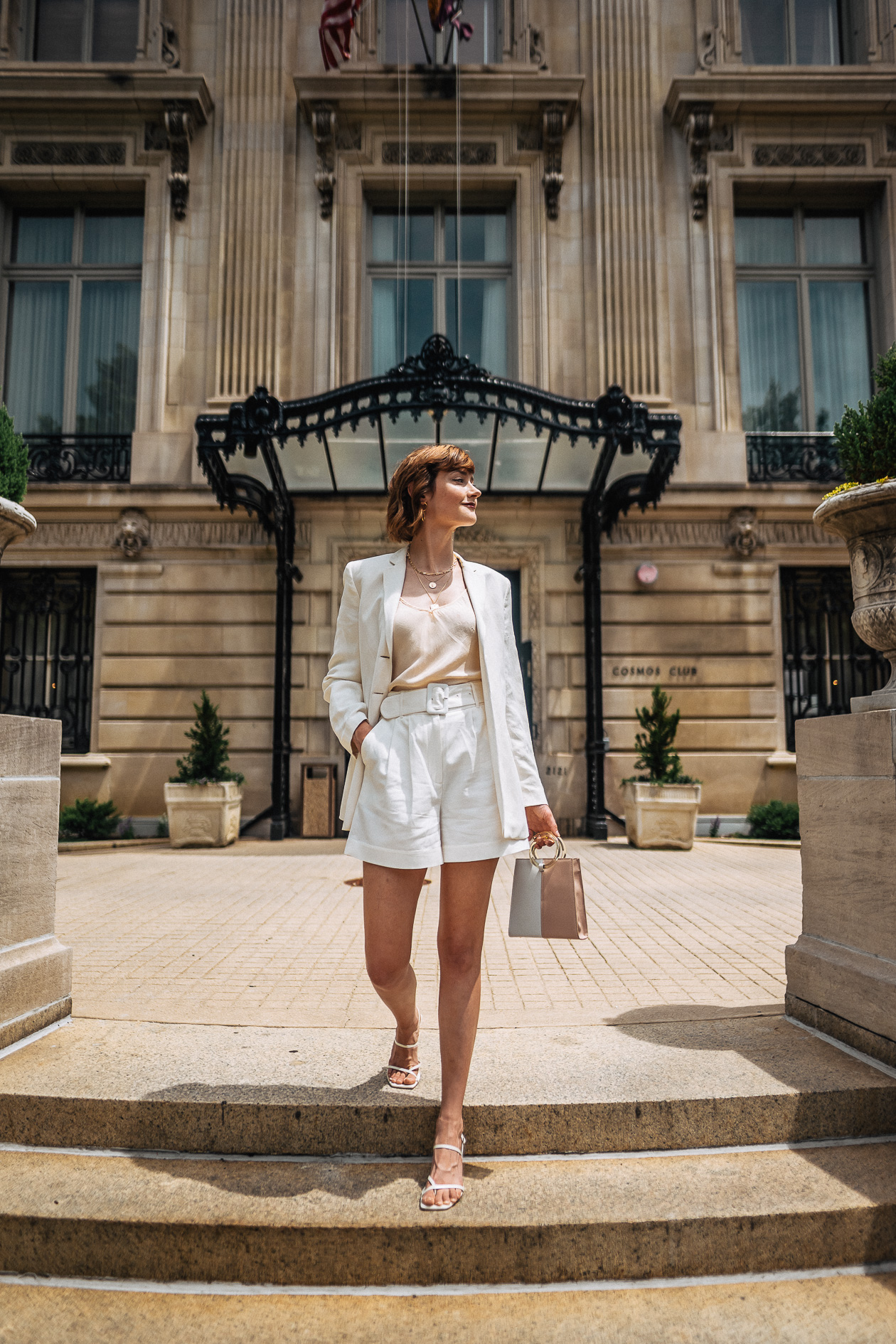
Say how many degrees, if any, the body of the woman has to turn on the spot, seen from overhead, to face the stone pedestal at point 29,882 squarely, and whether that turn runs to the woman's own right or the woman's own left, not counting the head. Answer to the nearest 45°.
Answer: approximately 135° to the woman's own right

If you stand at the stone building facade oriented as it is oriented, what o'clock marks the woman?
The woman is roughly at 12 o'clock from the stone building facade.

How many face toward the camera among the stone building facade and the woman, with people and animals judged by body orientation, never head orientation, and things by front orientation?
2

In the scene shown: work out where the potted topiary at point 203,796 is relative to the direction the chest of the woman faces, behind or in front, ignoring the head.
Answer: behind

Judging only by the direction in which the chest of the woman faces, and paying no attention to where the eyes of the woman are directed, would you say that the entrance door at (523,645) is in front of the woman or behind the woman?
behind

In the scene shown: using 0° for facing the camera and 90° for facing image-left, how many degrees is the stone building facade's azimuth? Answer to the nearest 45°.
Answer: approximately 0°

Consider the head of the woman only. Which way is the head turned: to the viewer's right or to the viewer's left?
to the viewer's right

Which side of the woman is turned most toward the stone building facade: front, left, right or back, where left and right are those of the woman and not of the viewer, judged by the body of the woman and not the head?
back
